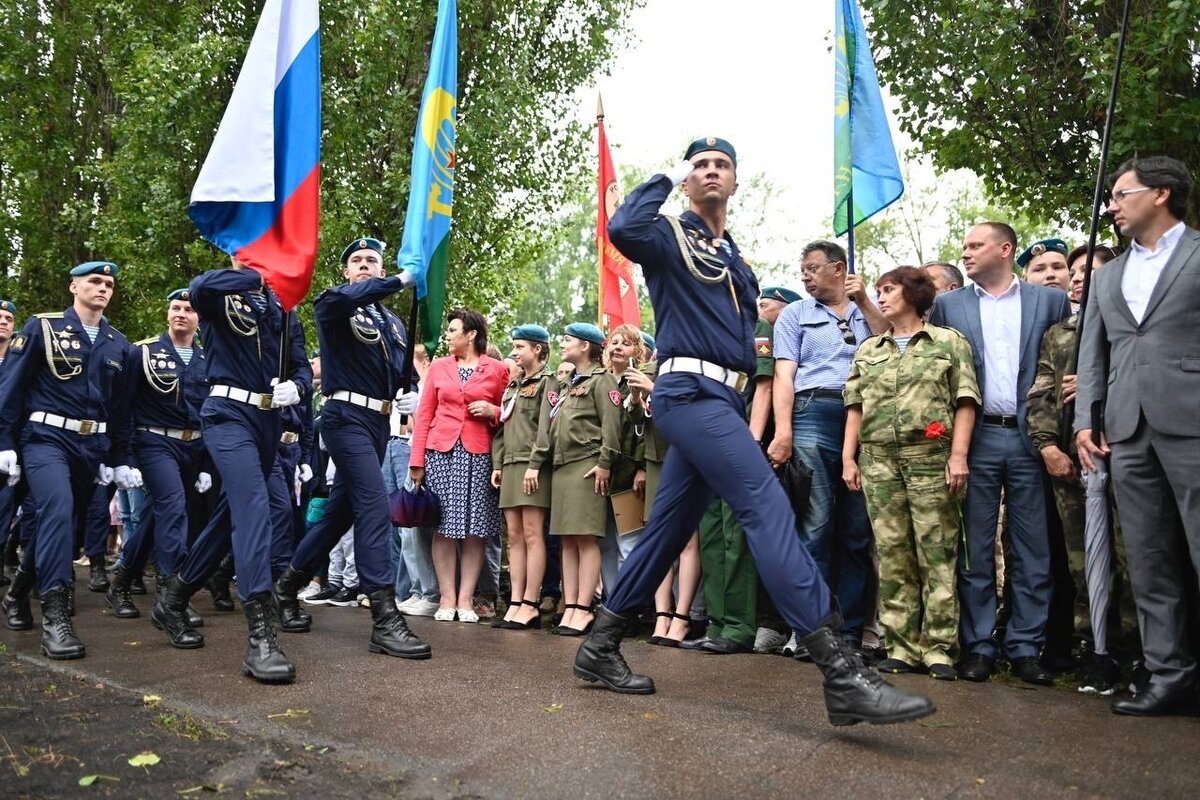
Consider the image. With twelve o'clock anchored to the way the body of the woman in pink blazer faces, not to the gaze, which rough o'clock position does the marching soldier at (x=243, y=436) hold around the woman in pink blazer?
The marching soldier is roughly at 1 o'clock from the woman in pink blazer.

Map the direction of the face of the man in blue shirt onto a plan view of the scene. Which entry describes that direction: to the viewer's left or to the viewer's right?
to the viewer's left

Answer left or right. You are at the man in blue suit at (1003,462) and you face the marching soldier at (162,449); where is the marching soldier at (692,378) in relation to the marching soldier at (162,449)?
left

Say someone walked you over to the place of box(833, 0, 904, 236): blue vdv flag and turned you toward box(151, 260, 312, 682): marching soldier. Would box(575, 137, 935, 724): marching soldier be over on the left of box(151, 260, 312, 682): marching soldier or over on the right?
left

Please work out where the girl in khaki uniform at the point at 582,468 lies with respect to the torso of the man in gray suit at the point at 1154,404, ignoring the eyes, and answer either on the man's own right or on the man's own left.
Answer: on the man's own right

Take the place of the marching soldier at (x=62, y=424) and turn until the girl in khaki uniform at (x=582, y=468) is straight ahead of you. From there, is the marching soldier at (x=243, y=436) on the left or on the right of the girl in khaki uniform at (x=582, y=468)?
right
